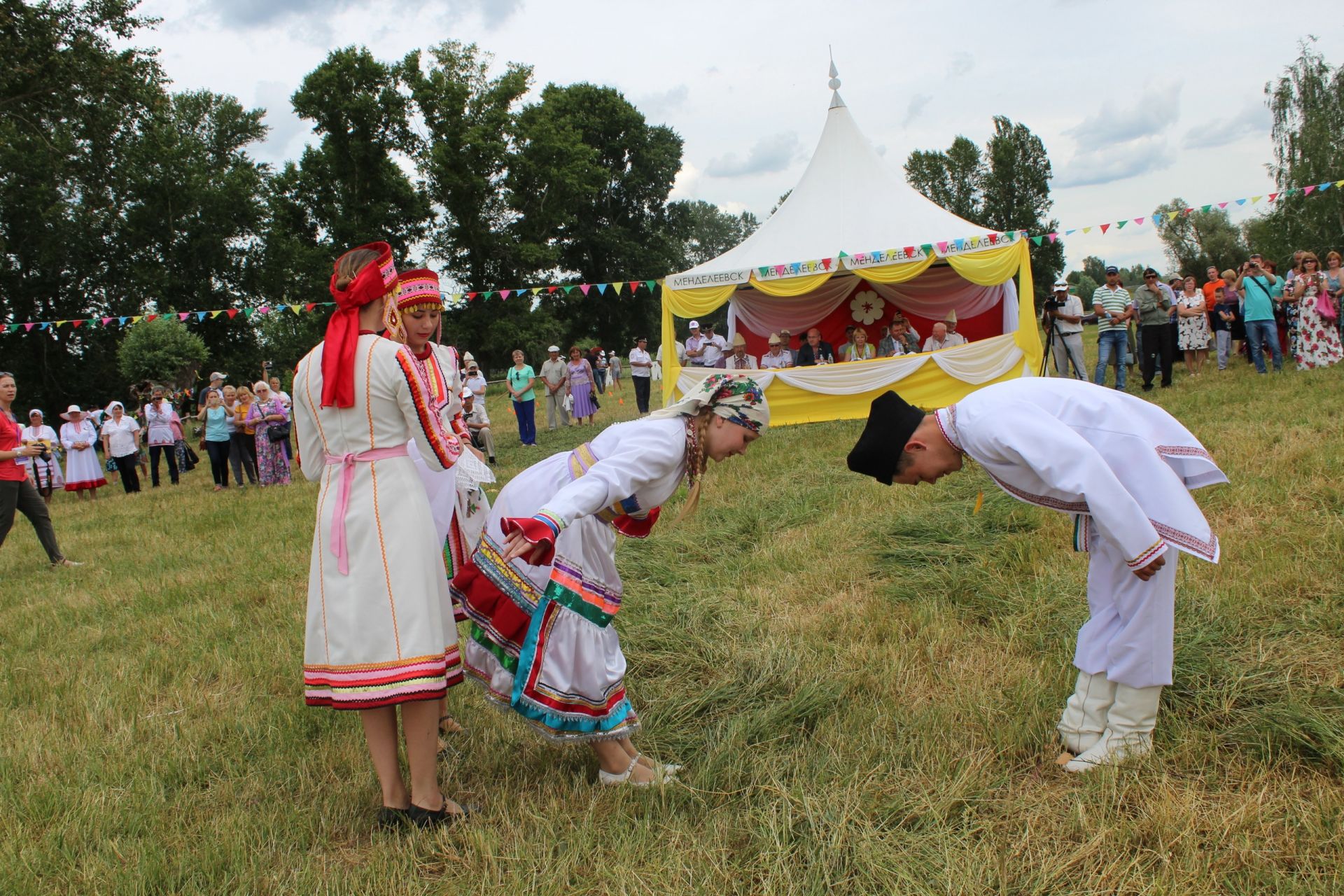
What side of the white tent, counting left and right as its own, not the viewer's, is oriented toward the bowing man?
front

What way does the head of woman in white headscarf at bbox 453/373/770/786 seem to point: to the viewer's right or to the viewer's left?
to the viewer's right

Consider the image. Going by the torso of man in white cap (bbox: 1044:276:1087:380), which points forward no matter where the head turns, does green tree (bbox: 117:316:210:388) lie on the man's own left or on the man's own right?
on the man's own right

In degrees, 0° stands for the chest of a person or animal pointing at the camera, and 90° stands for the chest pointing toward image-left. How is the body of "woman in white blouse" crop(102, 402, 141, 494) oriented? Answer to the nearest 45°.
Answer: approximately 0°

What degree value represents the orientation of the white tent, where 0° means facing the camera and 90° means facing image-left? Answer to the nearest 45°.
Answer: approximately 0°

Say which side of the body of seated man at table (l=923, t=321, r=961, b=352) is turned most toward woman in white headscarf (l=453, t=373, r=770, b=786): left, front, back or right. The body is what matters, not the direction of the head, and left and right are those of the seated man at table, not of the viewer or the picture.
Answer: front
